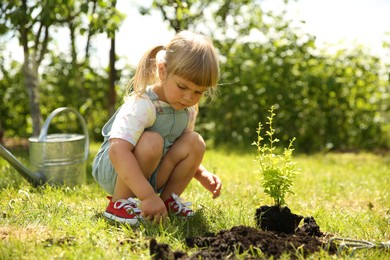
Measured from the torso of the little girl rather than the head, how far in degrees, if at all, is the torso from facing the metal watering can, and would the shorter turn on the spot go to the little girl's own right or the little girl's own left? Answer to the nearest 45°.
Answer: approximately 180°

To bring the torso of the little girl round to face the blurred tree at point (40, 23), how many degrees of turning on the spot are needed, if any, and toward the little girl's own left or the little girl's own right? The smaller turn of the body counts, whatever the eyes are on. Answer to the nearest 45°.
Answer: approximately 180°

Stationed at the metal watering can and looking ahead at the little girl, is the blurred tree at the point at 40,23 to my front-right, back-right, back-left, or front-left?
back-left

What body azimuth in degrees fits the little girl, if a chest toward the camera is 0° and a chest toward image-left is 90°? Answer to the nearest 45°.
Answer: approximately 315°

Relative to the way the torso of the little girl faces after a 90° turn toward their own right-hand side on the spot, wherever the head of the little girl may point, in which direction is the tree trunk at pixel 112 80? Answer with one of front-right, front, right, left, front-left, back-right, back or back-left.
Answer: back-right
